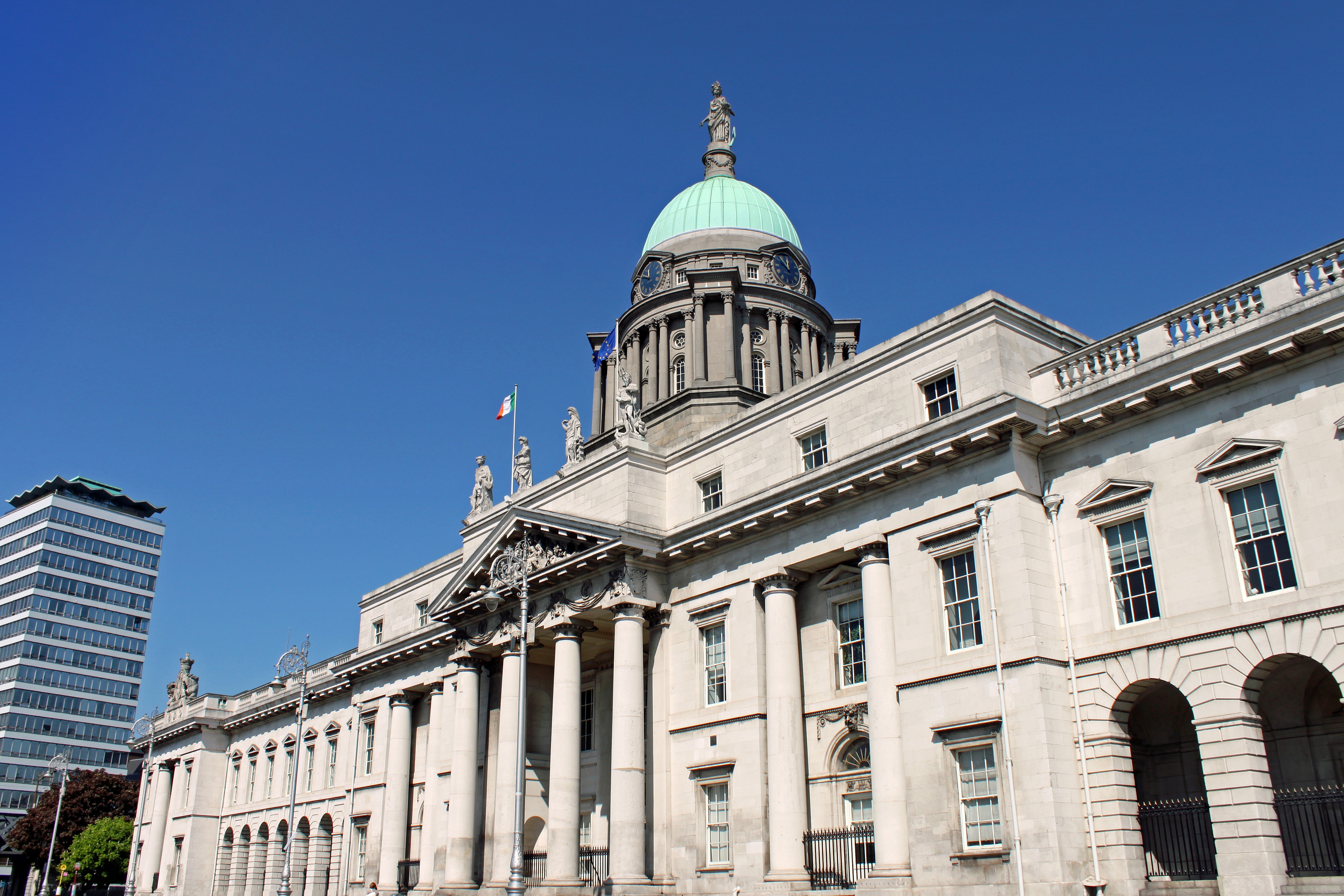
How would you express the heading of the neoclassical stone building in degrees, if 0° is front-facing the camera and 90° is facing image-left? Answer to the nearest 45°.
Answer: approximately 45°

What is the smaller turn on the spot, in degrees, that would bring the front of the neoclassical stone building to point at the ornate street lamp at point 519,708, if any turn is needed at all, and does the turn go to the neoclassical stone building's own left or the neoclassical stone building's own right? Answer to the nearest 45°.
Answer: approximately 45° to the neoclassical stone building's own right
